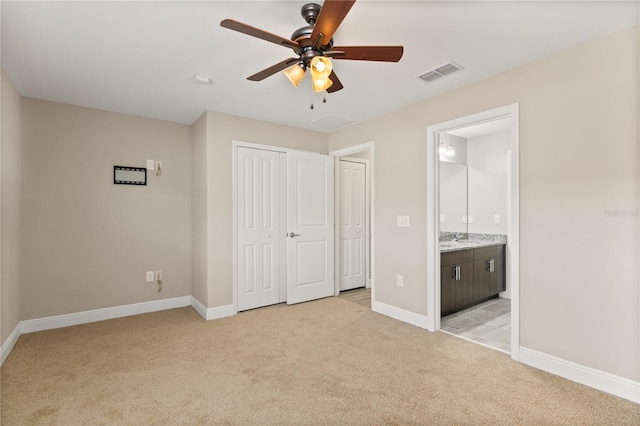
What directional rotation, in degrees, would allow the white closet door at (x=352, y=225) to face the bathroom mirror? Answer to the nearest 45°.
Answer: approximately 45° to its left

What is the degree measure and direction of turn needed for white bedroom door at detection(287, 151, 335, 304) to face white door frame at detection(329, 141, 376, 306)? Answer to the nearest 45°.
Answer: approximately 45° to its left

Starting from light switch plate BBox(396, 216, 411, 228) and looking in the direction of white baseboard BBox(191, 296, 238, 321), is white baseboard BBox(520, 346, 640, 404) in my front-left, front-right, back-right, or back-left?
back-left

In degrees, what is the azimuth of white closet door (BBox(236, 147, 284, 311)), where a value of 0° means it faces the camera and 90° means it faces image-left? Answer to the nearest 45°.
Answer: approximately 315°

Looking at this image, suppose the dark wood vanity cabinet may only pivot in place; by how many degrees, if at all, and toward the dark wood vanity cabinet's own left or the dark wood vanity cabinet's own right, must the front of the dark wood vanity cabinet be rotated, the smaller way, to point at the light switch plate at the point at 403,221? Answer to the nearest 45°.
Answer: approximately 90° to the dark wood vanity cabinet's own right

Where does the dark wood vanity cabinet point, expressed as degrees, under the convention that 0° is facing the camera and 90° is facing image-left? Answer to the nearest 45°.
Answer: approximately 315°

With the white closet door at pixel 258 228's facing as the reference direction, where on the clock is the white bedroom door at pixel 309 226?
the white bedroom door at pixel 309 226 is roughly at 10 o'clock from the white closet door at pixel 258 228.

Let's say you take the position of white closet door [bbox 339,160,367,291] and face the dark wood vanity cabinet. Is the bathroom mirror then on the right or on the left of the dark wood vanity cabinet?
left

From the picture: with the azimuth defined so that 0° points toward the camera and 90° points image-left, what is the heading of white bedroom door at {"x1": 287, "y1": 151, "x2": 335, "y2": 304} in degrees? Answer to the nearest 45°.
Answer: approximately 315°

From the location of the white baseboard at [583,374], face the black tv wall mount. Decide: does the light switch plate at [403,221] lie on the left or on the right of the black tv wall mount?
right

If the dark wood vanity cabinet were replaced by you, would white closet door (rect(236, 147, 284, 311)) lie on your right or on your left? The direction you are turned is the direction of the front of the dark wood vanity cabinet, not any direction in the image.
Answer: on your right

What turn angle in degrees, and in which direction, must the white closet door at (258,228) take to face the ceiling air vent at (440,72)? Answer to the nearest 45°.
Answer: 0° — it already faces it

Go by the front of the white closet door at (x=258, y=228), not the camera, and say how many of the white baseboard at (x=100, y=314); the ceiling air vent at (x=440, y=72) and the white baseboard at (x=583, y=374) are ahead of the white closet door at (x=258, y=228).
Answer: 2

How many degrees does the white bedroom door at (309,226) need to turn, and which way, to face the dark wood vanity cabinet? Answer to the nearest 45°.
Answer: approximately 45° to its left

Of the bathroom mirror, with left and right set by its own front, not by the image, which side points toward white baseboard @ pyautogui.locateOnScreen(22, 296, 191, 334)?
right

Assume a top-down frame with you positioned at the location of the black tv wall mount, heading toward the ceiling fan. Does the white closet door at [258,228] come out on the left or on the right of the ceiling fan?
left

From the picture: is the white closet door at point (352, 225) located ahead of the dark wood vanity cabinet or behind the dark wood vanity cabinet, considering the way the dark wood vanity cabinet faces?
behind
